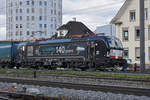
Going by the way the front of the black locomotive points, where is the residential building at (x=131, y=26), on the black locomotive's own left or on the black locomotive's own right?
on the black locomotive's own left

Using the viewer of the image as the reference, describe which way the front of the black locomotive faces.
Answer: facing the viewer and to the right of the viewer
